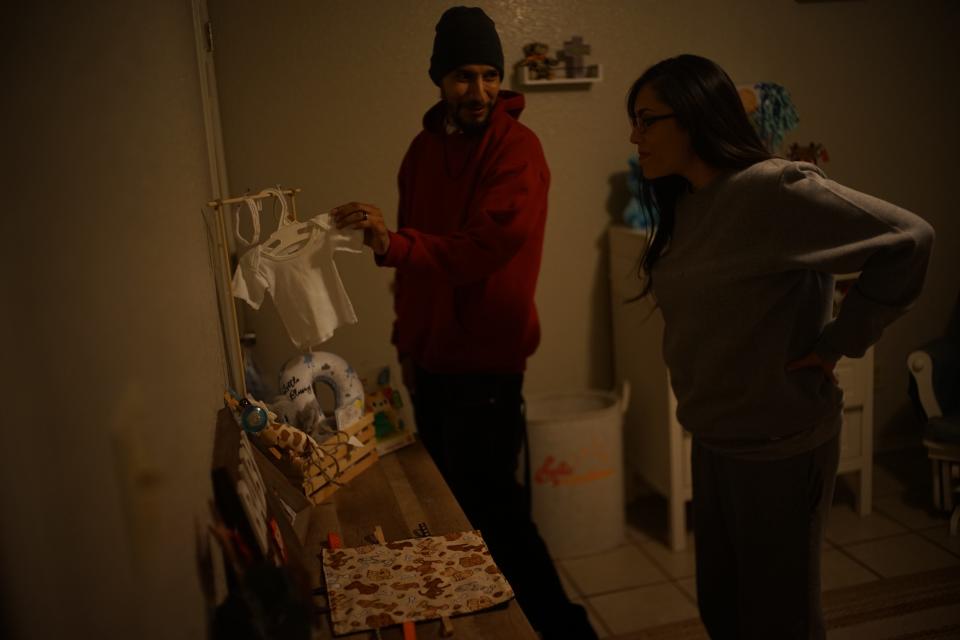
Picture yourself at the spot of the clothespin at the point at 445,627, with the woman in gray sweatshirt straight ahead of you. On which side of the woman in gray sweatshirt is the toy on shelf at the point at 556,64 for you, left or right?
left

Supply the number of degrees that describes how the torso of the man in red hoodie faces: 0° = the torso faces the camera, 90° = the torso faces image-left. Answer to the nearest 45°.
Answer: approximately 45°

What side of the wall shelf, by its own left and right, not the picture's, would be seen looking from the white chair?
left

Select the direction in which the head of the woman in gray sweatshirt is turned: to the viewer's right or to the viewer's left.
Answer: to the viewer's left
